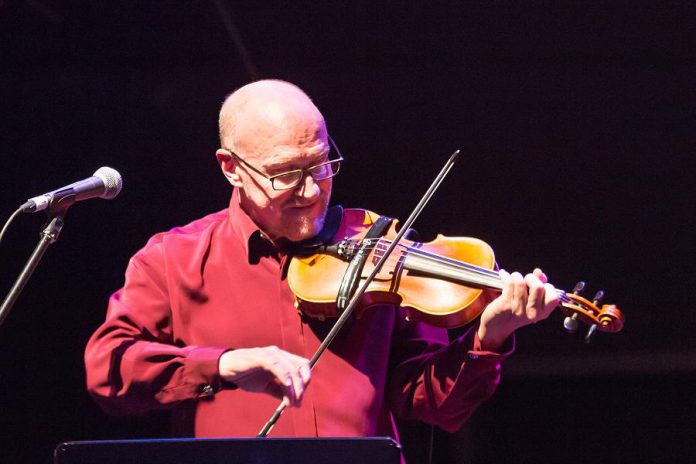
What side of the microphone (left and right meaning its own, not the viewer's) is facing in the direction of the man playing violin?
front

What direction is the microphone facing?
to the viewer's right

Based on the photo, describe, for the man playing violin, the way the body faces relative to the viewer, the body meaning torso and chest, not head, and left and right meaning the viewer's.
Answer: facing the viewer and to the right of the viewer

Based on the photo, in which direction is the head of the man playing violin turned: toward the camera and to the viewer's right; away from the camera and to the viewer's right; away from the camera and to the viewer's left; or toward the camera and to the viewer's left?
toward the camera and to the viewer's right

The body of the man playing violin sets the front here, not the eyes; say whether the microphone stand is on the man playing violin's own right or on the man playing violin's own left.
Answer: on the man playing violin's own right

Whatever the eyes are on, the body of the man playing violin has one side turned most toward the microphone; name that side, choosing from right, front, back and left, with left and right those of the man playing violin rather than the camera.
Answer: right

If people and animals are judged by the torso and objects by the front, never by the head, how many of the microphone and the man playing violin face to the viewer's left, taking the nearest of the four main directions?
0
